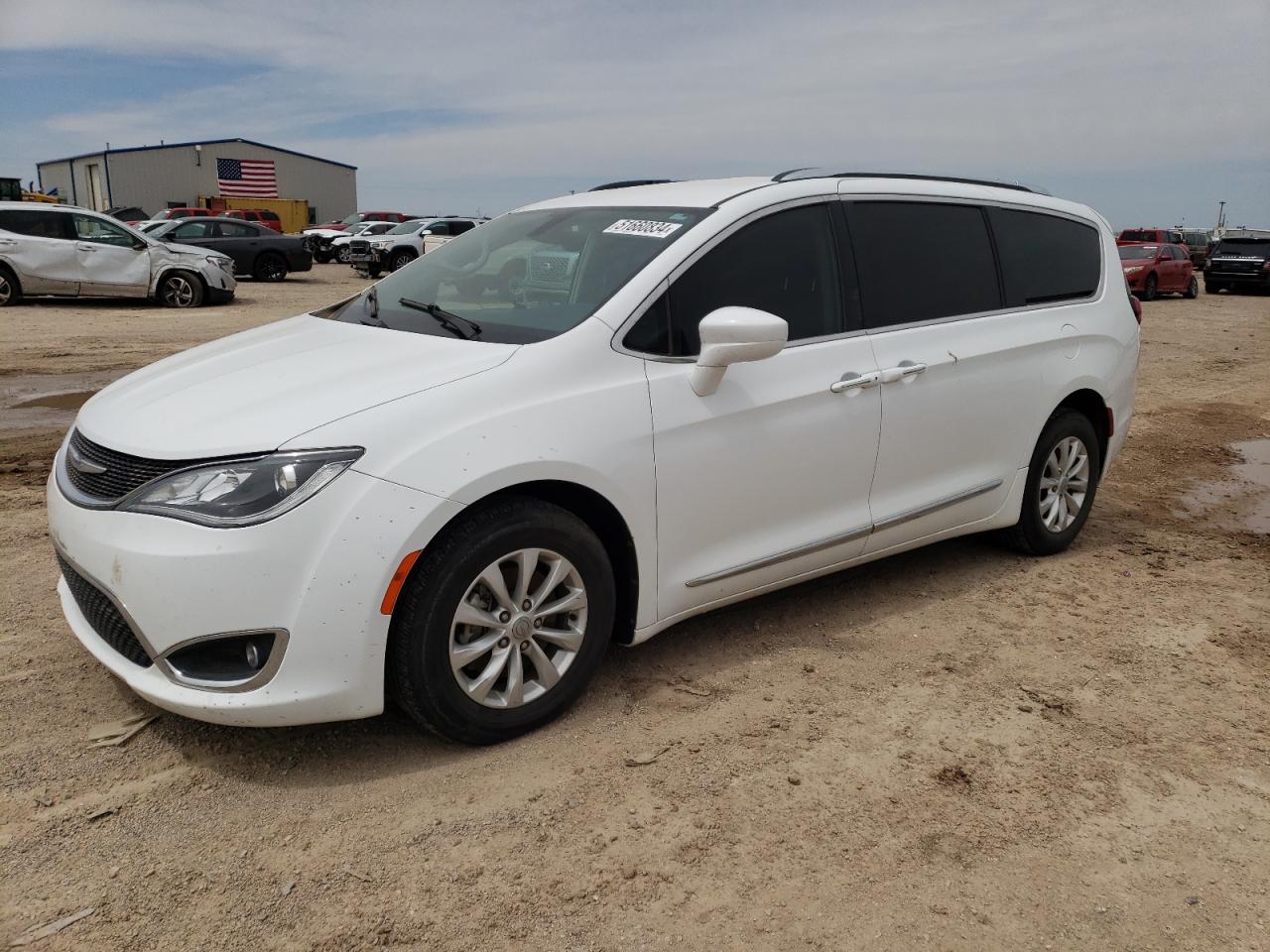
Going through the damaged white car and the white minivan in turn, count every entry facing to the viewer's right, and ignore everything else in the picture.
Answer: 1

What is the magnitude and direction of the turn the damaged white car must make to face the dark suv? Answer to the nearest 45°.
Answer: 0° — it already faces it

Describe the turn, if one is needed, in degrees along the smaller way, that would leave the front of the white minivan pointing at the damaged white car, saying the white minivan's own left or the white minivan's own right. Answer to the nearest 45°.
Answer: approximately 90° to the white minivan's own right

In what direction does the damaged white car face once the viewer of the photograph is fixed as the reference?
facing to the right of the viewer

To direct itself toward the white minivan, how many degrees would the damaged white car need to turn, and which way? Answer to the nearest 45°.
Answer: approximately 90° to its right

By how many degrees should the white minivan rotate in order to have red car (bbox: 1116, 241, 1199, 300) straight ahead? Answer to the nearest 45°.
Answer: approximately 180°

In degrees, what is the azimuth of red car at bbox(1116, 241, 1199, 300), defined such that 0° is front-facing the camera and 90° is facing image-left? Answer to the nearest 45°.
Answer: approximately 45°
